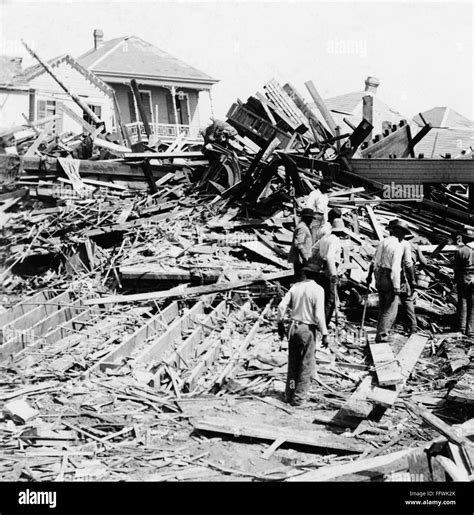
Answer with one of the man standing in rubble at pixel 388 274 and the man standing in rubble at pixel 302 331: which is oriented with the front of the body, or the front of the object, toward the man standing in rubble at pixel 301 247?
the man standing in rubble at pixel 302 331

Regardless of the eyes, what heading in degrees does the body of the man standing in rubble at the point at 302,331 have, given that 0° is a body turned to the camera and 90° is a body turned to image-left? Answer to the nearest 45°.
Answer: approximately 180°

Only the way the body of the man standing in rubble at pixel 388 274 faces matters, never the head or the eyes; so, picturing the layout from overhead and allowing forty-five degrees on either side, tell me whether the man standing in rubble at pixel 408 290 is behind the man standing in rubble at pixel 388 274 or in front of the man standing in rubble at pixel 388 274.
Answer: in front

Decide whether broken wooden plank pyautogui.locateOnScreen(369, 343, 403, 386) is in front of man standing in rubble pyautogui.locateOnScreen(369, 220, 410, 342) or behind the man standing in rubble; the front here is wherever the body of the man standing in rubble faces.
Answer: behind

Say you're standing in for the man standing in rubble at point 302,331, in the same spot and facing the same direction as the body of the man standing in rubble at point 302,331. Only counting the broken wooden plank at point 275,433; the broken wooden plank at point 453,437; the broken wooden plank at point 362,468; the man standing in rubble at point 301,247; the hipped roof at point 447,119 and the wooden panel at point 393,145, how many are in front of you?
3

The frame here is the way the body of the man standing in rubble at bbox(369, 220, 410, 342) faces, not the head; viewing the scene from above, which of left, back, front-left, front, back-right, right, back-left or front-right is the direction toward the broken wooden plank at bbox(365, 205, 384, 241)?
front-left

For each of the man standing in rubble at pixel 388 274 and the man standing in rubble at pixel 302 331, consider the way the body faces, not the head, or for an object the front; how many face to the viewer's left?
0

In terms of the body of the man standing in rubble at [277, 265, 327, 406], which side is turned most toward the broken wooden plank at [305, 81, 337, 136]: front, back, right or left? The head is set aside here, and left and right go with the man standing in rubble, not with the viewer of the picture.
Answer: front

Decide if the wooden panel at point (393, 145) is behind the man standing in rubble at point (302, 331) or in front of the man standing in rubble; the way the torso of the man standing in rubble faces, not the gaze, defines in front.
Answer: in front

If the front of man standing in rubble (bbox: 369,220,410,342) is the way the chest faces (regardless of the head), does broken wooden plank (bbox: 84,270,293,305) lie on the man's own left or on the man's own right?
on the man's own left

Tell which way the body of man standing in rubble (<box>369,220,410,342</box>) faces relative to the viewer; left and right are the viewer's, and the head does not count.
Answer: facing away from the viewer and to the right of the viewer

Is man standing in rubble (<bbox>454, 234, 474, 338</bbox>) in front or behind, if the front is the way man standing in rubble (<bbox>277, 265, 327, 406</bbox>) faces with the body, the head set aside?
in front
